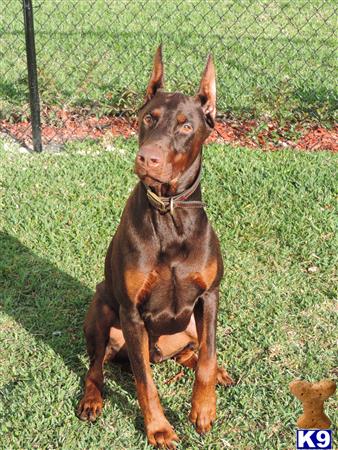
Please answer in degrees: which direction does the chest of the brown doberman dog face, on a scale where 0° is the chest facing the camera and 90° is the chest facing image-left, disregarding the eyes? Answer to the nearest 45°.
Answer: approximately 0°

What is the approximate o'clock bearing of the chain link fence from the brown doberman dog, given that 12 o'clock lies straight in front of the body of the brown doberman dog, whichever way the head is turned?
The chain link fence is roughly at 6 o'clock from the brown doberman dog.

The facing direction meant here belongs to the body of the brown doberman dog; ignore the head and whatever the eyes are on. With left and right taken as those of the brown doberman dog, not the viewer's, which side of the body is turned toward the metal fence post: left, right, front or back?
back
